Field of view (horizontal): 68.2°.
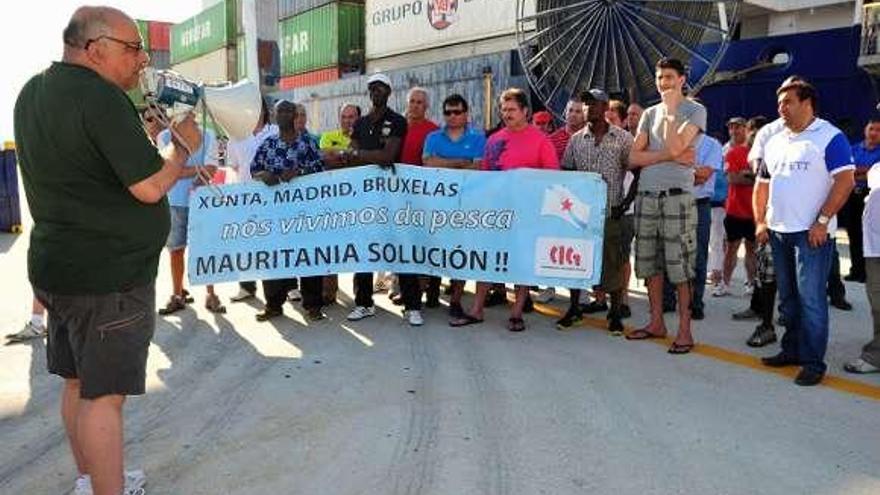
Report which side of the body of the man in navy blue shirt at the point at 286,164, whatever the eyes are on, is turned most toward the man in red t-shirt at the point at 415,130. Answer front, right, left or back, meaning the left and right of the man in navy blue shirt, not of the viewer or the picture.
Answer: left

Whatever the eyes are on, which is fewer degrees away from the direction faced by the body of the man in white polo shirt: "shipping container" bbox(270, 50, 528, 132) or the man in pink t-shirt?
the man in pink t-shirt

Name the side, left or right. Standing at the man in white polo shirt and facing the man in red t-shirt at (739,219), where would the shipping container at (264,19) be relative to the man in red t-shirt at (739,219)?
left

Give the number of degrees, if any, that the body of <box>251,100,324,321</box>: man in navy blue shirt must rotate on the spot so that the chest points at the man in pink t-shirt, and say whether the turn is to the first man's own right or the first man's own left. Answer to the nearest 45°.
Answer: approximately 90° to the first man's own left

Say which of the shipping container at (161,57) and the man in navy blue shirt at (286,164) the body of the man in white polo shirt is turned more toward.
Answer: the man in navy blue shirt

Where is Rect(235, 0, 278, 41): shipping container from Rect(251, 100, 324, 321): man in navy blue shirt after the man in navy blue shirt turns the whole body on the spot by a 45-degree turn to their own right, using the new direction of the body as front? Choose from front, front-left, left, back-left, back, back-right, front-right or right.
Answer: back-right

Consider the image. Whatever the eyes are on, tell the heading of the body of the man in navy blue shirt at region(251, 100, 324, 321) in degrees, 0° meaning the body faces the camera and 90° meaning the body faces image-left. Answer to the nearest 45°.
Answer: approximately 0°

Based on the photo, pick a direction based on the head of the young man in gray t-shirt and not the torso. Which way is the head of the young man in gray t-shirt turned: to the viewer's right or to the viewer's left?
to the viewer's left

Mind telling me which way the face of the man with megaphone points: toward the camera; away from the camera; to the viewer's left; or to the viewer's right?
to the viewer's right

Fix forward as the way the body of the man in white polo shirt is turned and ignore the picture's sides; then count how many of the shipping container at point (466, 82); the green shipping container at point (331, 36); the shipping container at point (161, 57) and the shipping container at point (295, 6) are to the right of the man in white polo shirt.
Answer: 4

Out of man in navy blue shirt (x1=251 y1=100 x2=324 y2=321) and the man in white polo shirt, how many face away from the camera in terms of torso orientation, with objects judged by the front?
0

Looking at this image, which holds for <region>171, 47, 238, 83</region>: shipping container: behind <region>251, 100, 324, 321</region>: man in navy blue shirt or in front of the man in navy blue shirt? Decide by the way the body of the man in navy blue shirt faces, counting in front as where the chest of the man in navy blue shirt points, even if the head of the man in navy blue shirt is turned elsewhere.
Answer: behind

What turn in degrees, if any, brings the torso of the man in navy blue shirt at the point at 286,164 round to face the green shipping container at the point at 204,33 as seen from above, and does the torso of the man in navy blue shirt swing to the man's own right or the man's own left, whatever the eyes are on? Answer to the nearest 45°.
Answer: approximately 180°

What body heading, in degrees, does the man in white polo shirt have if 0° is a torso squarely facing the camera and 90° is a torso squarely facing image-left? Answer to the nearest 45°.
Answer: approximately 45°

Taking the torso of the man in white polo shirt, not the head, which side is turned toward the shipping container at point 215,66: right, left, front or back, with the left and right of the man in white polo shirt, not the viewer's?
right
